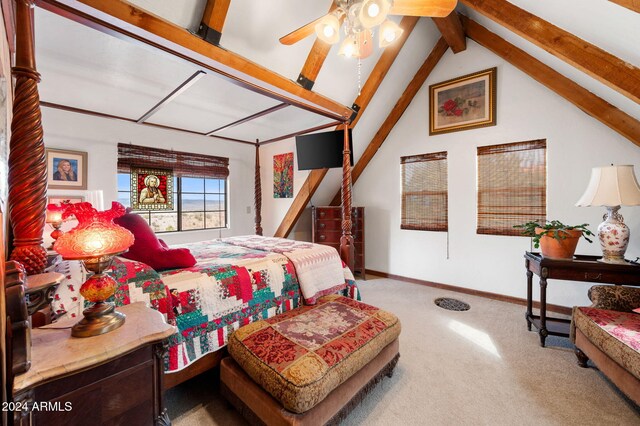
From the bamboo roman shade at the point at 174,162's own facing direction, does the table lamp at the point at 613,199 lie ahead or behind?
ahead

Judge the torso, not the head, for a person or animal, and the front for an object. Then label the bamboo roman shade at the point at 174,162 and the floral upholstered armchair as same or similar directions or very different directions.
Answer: very different directions

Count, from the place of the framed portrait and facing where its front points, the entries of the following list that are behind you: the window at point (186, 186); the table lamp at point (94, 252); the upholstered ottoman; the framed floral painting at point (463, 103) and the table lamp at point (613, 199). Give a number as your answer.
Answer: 0

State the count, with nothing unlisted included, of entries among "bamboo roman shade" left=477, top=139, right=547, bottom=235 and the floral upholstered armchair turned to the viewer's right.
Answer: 0

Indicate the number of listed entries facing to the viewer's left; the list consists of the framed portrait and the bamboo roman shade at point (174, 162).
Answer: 0

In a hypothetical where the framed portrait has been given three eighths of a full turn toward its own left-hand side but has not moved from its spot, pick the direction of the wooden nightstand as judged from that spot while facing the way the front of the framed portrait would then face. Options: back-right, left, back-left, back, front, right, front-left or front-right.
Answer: back

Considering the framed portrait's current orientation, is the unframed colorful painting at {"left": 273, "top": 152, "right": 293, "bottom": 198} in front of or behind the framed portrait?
in front

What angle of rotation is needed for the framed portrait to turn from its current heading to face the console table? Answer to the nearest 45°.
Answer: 0° — it already faces it

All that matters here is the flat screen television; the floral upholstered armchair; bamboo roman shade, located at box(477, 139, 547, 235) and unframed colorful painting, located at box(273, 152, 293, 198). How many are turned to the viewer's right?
0

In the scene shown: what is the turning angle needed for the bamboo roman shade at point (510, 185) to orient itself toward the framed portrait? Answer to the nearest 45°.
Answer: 0° — it already faces it

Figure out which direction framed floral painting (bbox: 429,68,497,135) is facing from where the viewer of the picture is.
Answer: facing the viewer and to the left of the viewer

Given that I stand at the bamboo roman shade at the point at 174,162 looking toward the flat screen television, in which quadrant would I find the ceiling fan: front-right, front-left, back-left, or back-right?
front-right

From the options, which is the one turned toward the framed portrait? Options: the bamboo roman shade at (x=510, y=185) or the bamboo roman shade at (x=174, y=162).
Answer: the bamboo roman shade at (x=510, y=185)

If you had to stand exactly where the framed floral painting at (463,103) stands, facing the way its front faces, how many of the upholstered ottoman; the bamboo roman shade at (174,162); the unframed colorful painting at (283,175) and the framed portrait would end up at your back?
0

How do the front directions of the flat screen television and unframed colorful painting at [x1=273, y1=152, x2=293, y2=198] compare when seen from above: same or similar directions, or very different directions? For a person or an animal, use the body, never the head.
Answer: same or similar directions

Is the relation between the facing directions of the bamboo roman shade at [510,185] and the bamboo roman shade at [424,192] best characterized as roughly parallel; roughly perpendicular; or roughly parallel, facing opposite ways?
roughly parallel
